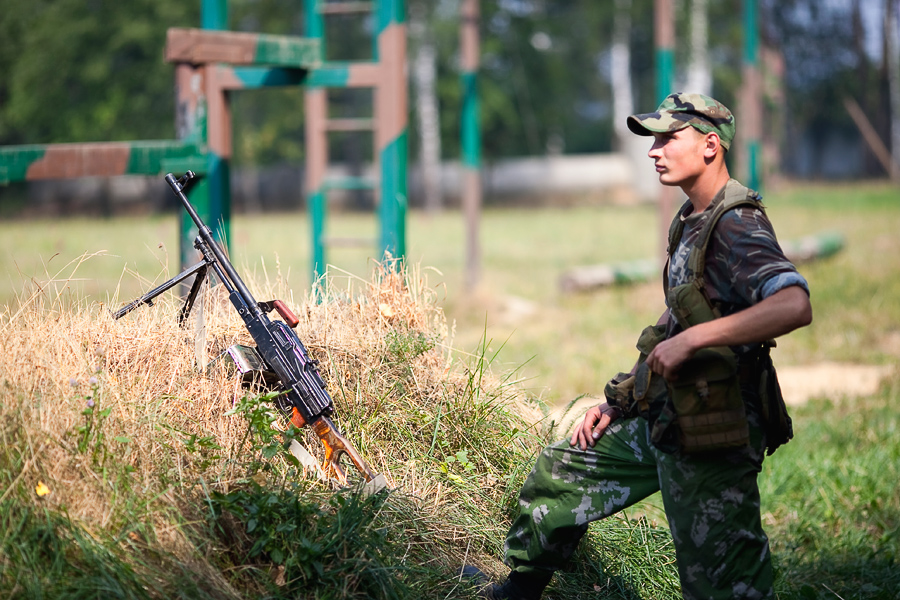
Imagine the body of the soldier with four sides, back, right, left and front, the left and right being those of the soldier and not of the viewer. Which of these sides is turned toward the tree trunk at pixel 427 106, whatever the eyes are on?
right

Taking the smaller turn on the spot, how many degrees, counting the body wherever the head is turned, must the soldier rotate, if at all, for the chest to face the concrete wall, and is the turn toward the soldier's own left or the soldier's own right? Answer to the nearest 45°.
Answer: approximately 90° to the soldier's own right

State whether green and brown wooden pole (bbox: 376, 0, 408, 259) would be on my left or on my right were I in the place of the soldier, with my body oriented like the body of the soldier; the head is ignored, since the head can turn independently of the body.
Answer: on my right

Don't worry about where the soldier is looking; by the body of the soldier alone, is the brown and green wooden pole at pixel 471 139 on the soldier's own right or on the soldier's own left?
on the soldier's own right

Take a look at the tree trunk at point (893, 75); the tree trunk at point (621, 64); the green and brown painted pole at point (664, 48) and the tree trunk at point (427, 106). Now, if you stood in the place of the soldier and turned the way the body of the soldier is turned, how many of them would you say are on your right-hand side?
4

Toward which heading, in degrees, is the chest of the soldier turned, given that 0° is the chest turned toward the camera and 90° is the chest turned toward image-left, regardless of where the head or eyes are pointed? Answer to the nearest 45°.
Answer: approximately 90°

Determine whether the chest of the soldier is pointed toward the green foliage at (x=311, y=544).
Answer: yes

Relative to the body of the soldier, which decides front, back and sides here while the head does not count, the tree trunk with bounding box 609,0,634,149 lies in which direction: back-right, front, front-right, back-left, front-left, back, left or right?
right

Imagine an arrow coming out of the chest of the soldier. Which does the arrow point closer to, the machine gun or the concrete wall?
the machine gun

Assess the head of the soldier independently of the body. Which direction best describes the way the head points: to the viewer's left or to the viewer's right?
to the viewer's left
